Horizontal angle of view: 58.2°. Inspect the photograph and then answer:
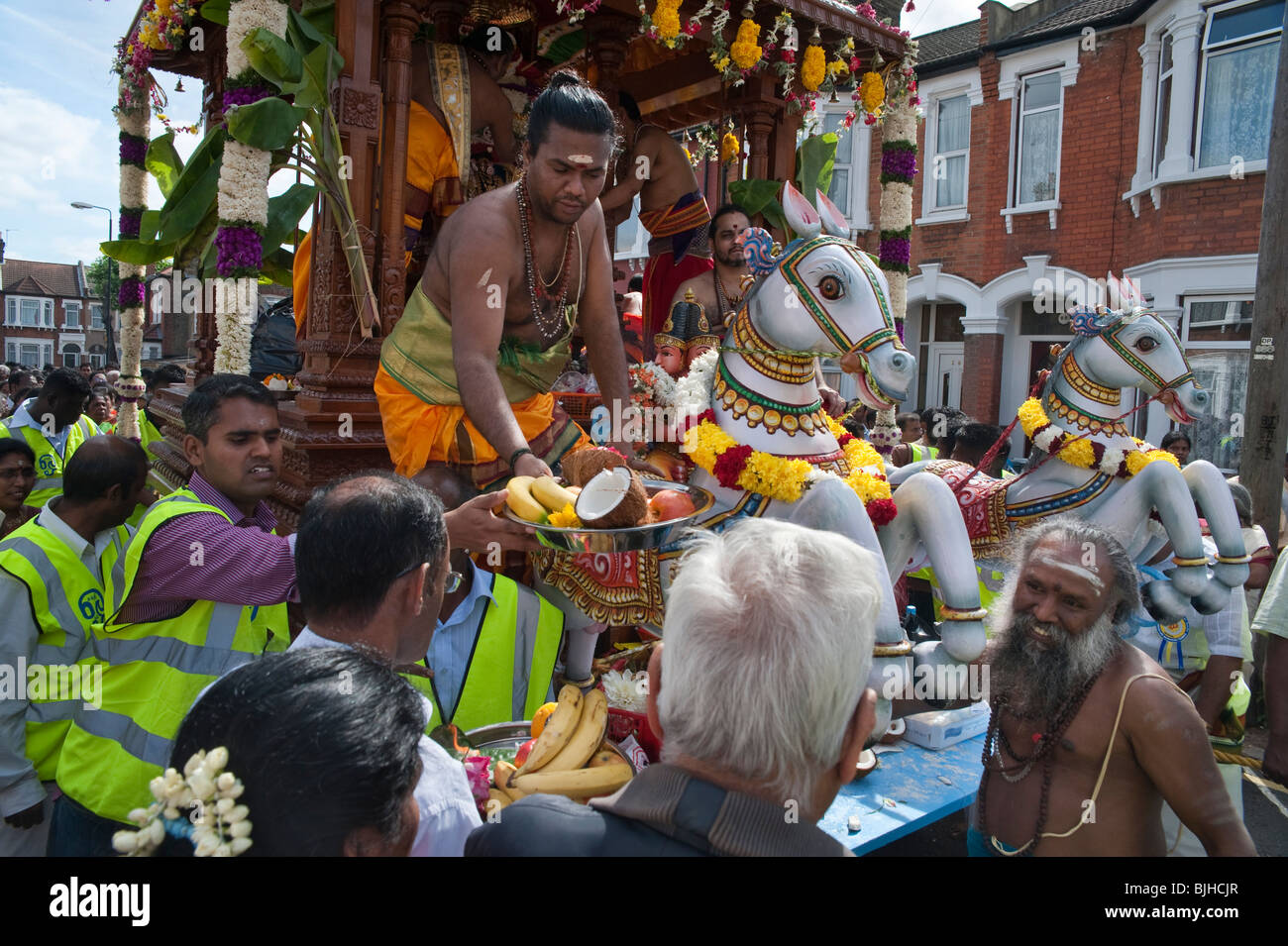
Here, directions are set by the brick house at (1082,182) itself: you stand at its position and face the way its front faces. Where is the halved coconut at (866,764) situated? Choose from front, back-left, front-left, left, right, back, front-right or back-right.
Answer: front-left

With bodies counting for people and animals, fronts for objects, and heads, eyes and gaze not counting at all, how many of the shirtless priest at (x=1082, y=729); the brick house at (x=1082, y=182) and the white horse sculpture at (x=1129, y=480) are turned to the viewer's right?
1

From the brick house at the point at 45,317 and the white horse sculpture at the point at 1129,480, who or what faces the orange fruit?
the brick house

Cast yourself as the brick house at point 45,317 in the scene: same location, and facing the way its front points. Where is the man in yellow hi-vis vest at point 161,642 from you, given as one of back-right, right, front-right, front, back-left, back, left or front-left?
front

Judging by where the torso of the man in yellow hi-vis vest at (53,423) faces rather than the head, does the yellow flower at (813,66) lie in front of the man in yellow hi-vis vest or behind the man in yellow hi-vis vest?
in front

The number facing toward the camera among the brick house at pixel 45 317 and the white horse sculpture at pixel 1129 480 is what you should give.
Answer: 1

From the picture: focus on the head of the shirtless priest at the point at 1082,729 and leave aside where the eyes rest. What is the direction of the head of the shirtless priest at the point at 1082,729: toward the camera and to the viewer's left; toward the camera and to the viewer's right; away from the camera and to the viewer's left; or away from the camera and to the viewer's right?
toward the camera and to the viewer's left

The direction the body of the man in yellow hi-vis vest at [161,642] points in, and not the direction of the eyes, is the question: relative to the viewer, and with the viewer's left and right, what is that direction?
facing the viewer and to the right of the viewer

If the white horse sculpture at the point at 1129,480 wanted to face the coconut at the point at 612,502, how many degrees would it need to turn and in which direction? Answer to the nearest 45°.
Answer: approximately 135° to its right

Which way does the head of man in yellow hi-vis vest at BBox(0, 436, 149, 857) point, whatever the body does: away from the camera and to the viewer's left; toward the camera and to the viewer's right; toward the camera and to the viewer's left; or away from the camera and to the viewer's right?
away from the camera and to the viewer's right

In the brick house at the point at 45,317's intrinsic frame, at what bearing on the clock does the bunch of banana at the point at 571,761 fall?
The bunch of banana is roughly at 12 o'clock from the brick house.

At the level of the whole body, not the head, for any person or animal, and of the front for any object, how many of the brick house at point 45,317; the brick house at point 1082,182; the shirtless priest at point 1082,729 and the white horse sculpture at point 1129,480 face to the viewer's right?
1

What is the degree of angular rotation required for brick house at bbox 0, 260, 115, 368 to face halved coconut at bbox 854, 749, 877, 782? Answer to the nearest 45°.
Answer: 0° — it already faces it

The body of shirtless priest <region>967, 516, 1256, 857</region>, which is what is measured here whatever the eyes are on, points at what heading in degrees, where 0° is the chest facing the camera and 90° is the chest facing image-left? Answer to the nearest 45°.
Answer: approximately 45°

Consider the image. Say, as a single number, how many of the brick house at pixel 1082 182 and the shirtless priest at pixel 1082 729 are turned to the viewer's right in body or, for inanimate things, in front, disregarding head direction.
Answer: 0
